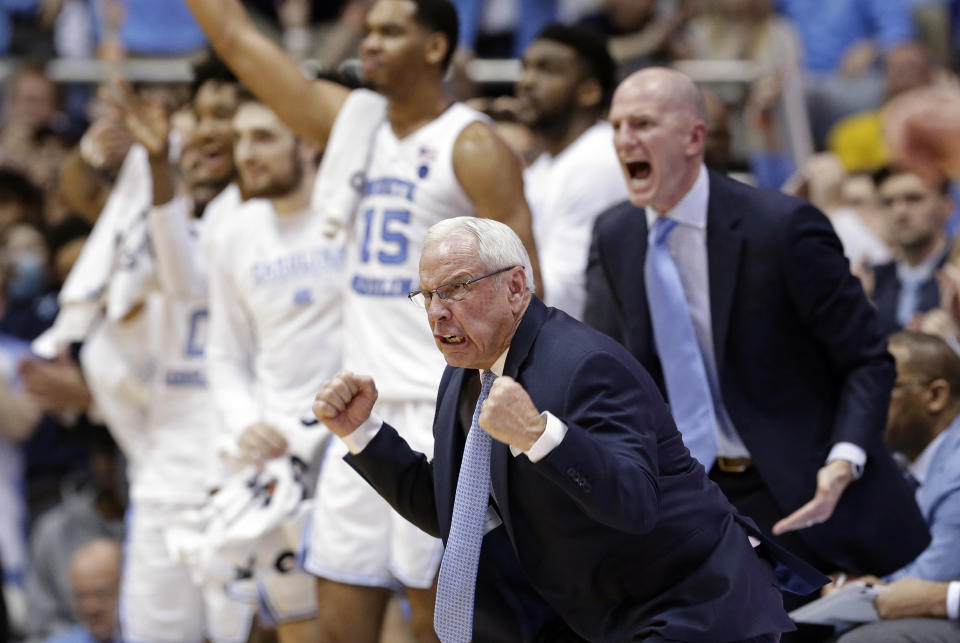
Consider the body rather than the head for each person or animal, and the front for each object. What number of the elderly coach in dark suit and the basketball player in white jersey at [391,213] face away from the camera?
0

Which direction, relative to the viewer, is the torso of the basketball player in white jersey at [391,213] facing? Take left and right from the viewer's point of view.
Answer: facing the viewer and to the left of the viewer

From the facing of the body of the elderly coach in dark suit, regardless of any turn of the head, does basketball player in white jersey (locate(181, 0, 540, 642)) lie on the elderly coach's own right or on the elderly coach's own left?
on the elderly coach's own right

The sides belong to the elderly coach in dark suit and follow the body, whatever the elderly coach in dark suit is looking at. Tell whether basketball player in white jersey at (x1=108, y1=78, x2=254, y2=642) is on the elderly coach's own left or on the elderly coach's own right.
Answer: on the elderly coach's own right

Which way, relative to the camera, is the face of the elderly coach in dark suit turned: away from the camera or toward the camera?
toward the camera

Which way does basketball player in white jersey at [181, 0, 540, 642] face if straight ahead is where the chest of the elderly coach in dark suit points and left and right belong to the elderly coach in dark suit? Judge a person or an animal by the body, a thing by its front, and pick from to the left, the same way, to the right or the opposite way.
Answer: the same way

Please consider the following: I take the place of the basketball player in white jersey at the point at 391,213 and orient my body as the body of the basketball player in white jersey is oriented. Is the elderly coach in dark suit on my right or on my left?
on my left
